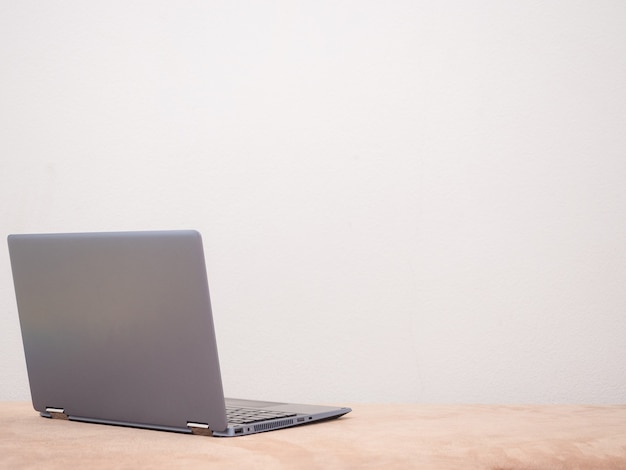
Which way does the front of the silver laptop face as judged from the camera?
facing away from the viewer and to the right of the viewer
